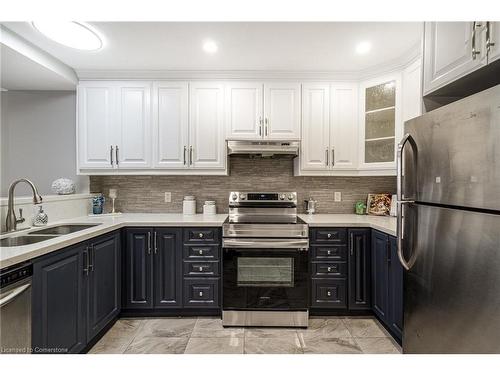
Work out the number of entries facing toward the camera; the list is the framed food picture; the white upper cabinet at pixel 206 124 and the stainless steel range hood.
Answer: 3

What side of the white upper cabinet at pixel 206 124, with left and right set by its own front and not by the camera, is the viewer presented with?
front

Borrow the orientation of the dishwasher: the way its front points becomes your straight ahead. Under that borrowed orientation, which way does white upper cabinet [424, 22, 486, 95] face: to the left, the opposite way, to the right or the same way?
the opposite way

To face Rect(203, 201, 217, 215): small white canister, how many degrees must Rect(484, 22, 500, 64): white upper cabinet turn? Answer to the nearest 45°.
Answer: approximately 45° to its right

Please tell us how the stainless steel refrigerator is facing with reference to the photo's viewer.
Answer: facing the viewer and to the left of the viewer

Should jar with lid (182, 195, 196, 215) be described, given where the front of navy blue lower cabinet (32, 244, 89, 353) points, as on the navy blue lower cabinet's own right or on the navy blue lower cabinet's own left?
on the navy blue lower cabinet's own left

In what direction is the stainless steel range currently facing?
toward the camera

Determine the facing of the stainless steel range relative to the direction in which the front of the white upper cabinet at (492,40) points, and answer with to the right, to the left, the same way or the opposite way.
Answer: to the left

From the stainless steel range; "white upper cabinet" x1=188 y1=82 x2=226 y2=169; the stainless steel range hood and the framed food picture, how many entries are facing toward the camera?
4

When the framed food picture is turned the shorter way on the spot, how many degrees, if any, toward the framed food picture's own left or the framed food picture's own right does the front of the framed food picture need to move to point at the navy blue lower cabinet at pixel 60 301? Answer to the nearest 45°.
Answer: approximately 45° to the framed food picture's own right

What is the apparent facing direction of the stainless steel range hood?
toward the camera

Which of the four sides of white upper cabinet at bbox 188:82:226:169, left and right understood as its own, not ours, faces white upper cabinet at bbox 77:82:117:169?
right
